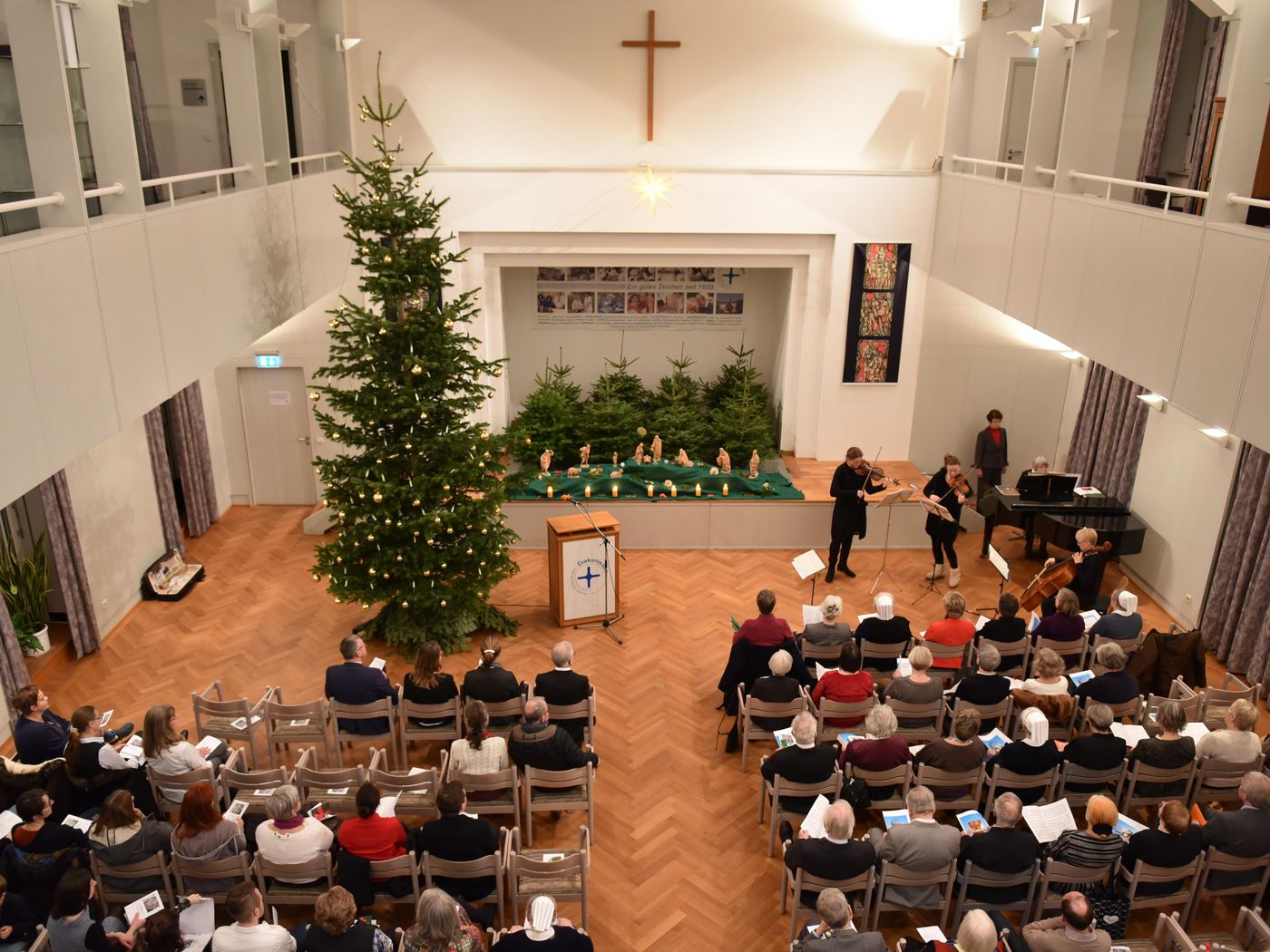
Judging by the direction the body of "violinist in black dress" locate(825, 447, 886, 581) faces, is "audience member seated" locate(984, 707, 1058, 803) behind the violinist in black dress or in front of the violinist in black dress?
in front

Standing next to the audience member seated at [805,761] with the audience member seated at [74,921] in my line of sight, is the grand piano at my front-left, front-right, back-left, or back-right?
back-right

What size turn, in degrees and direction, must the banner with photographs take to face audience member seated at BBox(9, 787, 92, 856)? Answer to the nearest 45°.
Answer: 0° — it already faces them

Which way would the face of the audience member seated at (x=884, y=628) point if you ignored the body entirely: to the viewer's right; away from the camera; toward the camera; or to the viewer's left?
away from the camera

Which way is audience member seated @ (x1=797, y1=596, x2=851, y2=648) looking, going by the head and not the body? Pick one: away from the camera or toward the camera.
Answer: away from the camera

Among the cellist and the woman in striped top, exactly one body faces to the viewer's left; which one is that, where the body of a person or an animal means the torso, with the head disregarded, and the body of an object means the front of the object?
the cellist

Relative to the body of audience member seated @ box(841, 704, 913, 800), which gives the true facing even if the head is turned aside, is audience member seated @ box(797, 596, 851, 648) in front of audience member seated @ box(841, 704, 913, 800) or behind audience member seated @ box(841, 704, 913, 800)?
in front

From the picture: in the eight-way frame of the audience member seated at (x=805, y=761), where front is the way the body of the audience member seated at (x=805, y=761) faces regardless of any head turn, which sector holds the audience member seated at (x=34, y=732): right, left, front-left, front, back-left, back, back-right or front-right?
left

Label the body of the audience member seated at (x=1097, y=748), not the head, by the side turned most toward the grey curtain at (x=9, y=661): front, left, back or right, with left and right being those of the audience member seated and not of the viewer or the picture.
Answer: left

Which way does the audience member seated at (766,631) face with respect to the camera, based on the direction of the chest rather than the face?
away from the camera

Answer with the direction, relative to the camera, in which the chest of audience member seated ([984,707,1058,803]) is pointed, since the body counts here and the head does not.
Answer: away from the camera

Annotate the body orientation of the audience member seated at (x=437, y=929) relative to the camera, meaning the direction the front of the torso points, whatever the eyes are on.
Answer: away from the camera

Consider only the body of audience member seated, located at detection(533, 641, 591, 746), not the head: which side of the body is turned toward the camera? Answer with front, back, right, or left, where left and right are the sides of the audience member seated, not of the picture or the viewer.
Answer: back

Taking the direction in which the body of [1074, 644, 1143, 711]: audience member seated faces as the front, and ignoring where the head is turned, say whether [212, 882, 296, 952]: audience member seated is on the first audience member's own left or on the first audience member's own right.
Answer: on the first audience member's own left
